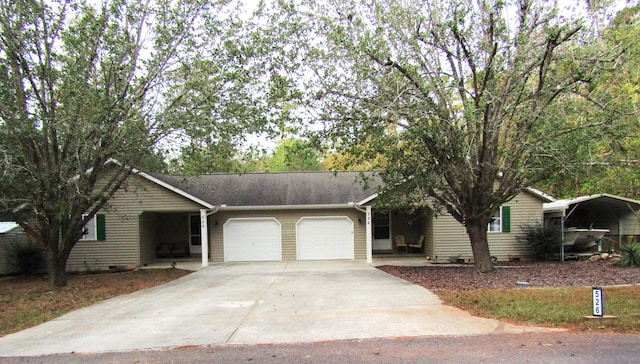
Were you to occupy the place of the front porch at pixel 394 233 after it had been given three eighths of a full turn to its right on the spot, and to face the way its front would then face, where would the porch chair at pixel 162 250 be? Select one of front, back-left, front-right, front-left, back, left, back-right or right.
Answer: front-left

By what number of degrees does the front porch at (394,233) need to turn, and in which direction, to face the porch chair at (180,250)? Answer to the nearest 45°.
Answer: approximately 90° to its right

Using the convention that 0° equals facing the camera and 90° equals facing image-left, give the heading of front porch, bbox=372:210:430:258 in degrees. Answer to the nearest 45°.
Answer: approximately 0°

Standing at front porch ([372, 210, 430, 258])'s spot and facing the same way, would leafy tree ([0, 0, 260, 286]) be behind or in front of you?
in front

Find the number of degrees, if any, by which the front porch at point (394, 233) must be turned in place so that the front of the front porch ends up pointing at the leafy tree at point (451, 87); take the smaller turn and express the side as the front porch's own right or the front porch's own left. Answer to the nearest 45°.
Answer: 0° — it already faces it

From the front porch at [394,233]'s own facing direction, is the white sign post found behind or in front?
in front
